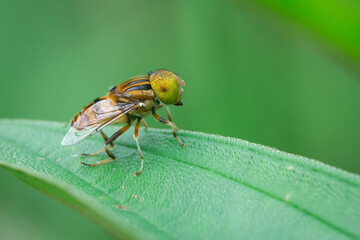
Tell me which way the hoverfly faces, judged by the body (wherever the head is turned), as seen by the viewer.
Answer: to the viewer's right
